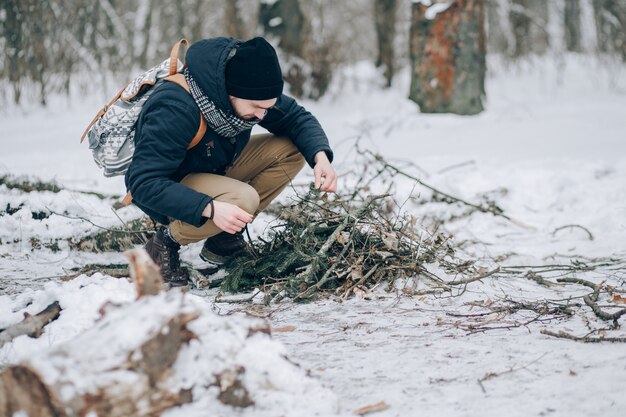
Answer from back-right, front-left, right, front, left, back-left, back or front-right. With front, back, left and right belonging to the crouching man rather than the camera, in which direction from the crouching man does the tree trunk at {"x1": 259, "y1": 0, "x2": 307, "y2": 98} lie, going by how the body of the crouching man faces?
back-left

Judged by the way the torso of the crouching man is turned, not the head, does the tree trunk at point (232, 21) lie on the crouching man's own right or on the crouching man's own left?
on the crouching man's own left

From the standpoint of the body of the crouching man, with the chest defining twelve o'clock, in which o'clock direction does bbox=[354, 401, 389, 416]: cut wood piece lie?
The cut wood piece is roughly at 1 o'clock from the crouching man.

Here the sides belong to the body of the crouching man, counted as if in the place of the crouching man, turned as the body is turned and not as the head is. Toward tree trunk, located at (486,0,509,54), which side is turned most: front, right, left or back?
left

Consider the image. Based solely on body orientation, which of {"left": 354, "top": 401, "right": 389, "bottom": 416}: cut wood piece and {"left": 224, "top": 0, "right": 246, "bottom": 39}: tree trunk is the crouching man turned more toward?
the cut wood piece

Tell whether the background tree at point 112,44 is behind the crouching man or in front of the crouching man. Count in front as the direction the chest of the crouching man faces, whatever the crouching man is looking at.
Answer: behind

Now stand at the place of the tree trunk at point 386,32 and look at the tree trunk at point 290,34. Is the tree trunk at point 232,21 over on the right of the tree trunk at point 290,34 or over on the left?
right

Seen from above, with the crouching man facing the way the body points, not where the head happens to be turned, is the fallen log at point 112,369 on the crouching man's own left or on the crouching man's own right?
on the crouching man's own right

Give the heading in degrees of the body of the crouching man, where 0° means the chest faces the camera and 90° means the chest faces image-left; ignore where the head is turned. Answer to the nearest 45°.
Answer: approximately 315°

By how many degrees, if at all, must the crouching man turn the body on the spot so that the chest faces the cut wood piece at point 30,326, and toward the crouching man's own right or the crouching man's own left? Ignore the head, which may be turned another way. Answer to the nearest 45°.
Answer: approximately 90° to the crouching man's own right

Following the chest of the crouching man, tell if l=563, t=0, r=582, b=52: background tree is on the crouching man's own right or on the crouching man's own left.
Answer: on the crouching man's own left

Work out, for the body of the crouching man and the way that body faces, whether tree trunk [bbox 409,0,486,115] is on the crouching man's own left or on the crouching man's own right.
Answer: on the crouching man's own left
